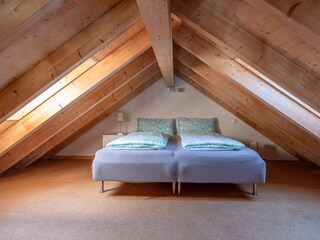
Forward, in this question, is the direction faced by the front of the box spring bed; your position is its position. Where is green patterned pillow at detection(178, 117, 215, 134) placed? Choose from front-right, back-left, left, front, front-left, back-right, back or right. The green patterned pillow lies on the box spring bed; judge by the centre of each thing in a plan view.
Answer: back

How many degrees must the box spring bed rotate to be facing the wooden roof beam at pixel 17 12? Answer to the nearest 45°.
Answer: approximately 45° to its right

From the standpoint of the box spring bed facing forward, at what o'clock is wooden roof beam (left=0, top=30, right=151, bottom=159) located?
The wooden roof beam is roughly at 3 o'clock from the box spring bed.

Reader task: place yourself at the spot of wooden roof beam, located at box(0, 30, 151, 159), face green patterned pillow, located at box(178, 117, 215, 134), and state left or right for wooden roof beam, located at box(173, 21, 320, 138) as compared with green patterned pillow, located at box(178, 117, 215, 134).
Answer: right

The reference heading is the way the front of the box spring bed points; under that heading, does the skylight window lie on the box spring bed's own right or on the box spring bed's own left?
on the box spring bed's own right

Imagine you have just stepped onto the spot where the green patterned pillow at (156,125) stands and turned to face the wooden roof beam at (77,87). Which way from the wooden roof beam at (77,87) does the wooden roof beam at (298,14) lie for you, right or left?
left

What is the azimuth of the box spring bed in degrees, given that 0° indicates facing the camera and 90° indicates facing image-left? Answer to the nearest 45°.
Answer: approximately 0°
